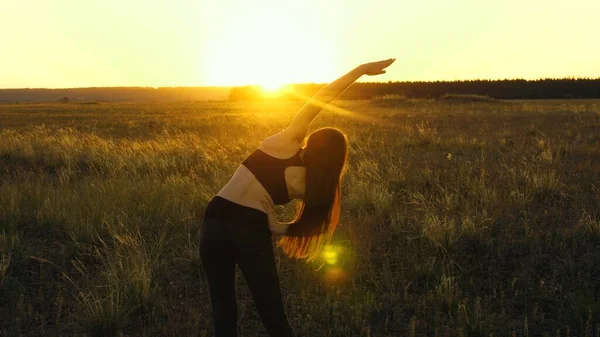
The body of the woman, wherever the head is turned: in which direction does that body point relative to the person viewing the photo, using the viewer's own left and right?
facing away from the viewer
